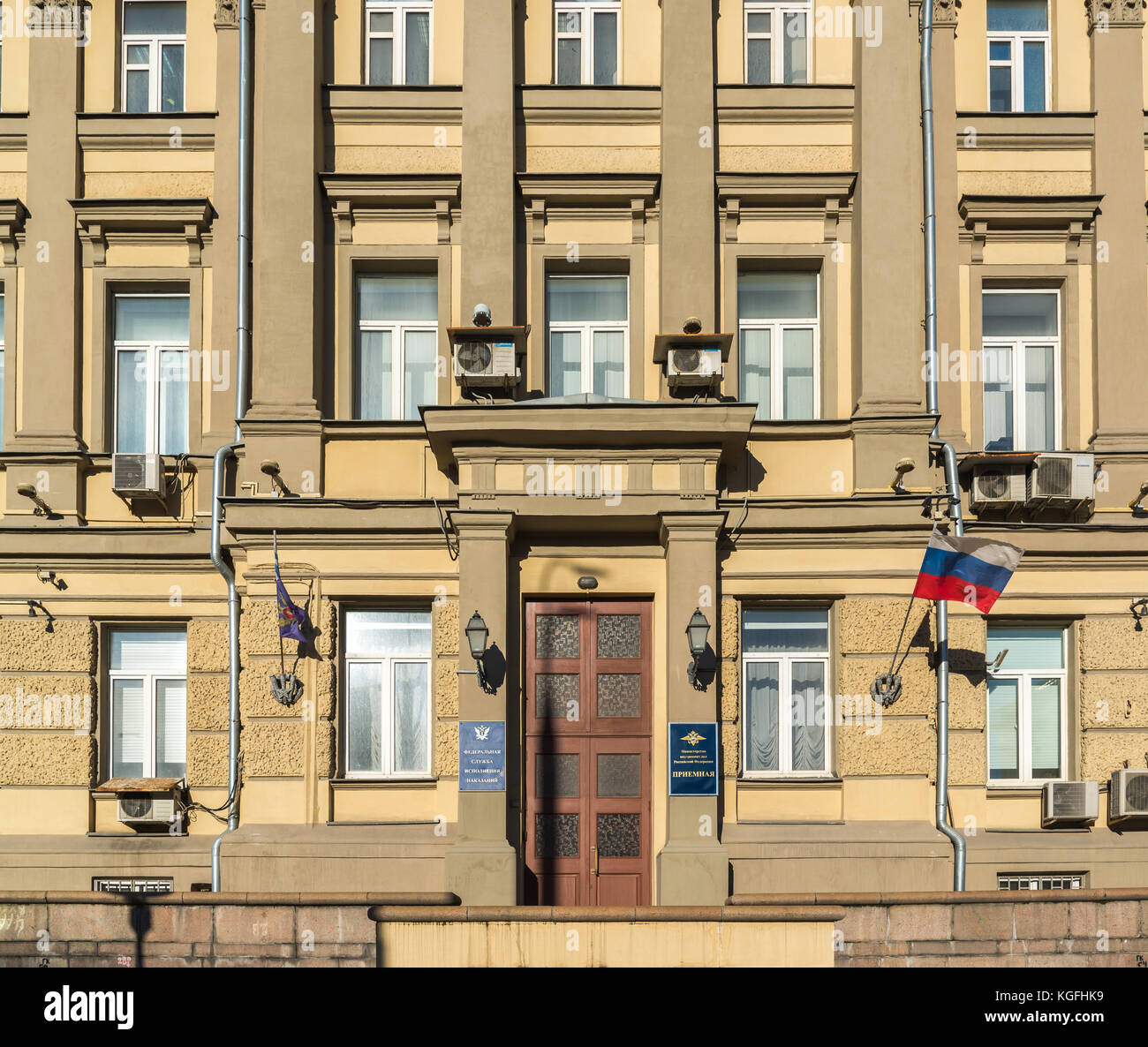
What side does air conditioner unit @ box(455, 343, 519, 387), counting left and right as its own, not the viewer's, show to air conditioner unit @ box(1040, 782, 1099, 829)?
left

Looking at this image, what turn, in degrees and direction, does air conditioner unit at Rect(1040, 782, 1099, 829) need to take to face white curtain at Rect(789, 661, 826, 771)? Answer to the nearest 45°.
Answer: approximately 90° to its right

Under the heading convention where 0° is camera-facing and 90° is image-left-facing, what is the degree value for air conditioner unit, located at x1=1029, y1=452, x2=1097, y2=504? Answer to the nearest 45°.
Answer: approximately 0°

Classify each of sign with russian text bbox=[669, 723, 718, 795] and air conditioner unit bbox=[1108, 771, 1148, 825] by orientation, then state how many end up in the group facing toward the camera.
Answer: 2

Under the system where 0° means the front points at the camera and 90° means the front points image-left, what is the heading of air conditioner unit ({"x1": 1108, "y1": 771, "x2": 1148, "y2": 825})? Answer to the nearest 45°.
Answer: approximately 0°

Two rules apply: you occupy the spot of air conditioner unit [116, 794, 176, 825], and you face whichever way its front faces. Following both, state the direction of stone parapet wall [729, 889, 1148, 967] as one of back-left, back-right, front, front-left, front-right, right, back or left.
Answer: front-left

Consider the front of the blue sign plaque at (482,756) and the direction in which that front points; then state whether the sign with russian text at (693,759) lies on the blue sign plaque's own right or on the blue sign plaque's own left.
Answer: on the blue sign plaque's own left
